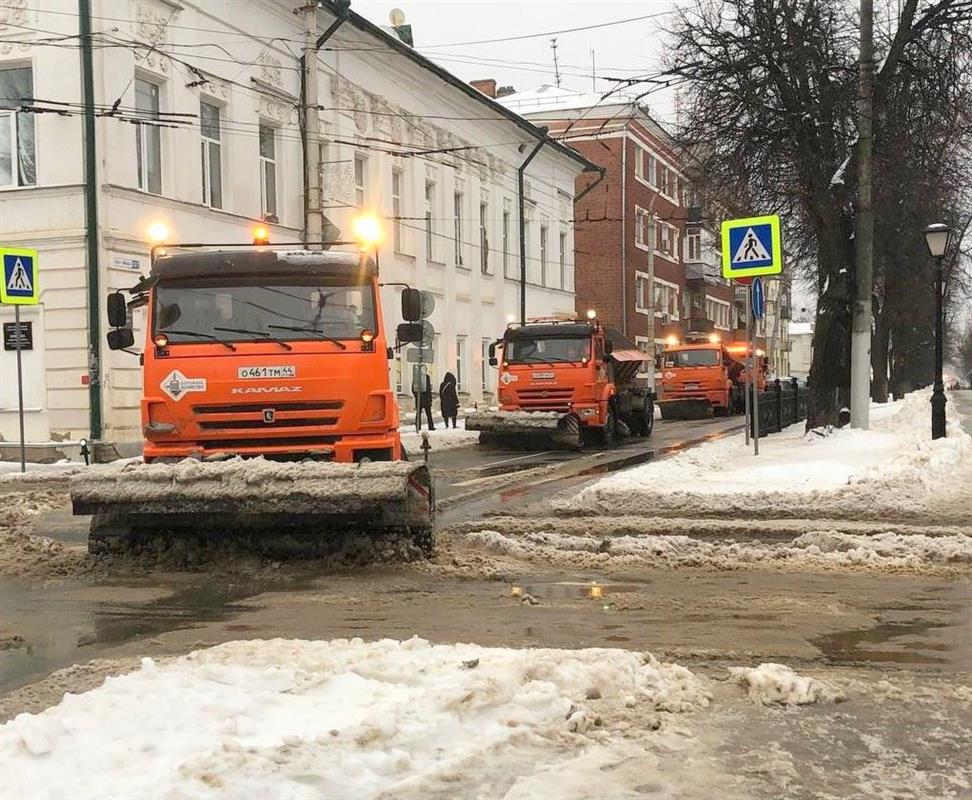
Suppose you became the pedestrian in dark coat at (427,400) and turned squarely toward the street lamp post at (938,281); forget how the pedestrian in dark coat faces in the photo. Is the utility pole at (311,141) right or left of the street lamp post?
right

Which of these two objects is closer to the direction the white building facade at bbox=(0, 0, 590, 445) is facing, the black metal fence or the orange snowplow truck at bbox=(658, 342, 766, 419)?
the black metal fence

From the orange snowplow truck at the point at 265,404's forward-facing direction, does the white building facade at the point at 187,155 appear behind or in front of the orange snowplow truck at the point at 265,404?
behind

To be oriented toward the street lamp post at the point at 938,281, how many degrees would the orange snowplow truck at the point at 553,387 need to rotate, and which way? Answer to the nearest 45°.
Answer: approximately 90° to its left

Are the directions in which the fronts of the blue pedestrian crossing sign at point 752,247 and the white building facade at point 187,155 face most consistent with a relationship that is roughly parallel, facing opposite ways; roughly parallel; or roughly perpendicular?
roughly perpendicular

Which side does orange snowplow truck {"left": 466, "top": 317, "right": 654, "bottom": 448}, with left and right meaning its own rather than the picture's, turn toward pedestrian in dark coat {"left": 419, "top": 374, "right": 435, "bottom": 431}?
right

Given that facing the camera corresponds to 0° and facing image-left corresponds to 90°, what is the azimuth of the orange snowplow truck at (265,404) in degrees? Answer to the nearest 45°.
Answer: approximately 0°
